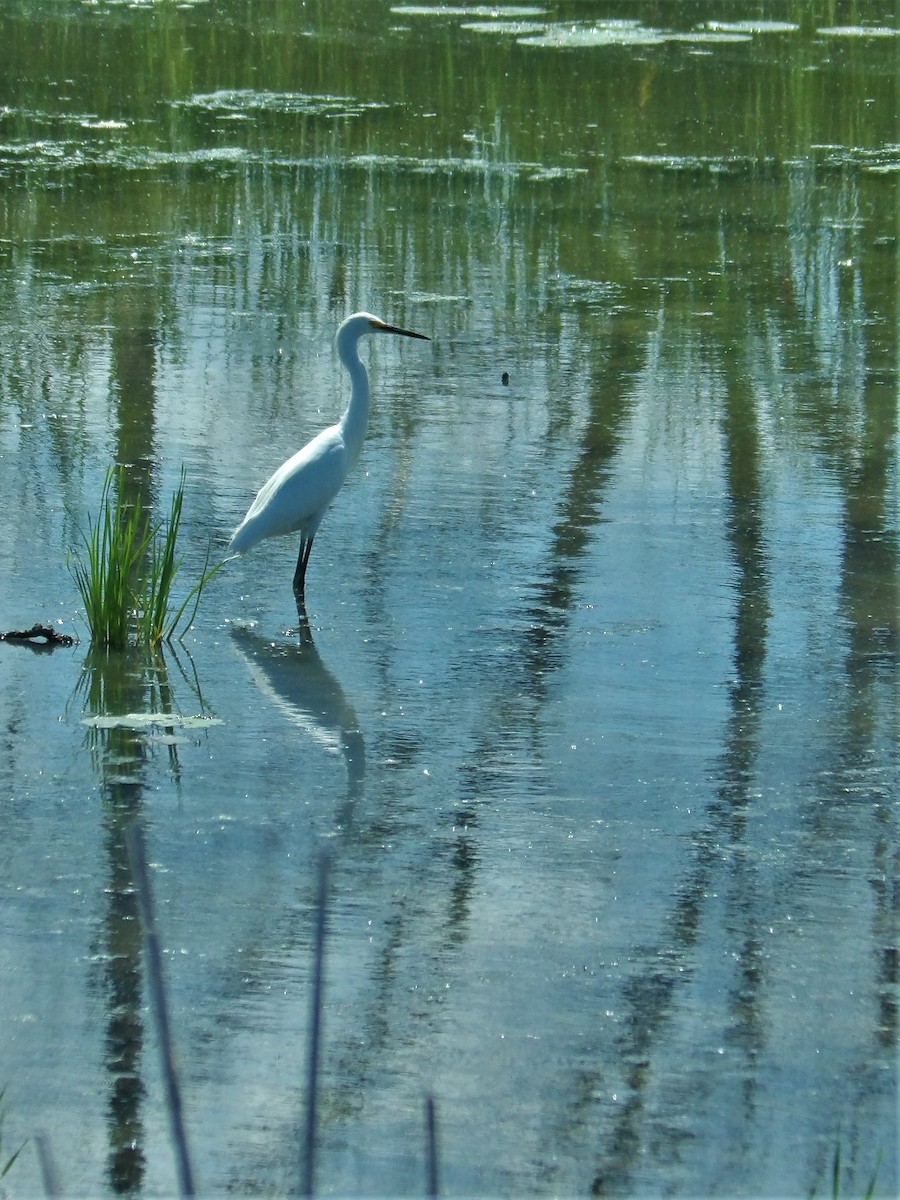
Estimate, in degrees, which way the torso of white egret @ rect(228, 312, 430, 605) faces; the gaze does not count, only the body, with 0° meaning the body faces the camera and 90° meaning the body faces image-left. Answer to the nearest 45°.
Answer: approximately 270°

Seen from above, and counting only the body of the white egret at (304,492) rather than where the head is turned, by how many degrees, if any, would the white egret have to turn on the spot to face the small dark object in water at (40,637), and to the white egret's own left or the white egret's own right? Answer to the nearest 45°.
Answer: approximately 135° to the white egret's own right

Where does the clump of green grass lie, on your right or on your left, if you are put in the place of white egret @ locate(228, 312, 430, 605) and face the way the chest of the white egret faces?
on your right
